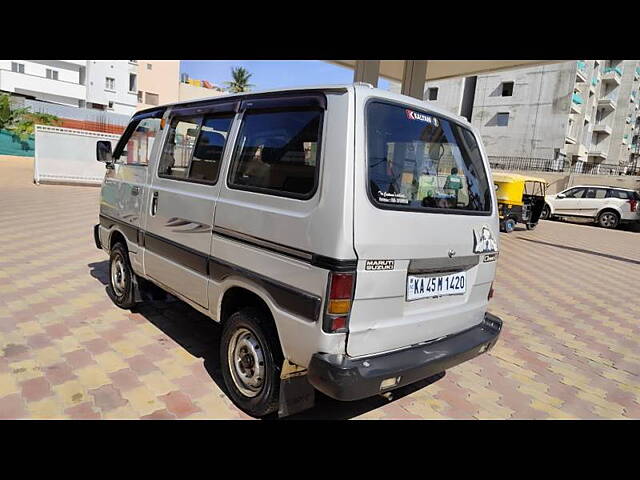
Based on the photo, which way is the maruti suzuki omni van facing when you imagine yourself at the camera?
facing away from the viewer and to the left of the viewer

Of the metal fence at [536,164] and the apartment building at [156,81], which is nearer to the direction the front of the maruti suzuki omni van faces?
the apartment building

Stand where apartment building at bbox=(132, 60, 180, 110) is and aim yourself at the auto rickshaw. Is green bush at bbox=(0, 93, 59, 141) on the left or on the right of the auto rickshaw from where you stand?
right

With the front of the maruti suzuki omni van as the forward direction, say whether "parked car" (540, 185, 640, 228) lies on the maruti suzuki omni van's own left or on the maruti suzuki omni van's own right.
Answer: on the maruti suzuki omni van's own right

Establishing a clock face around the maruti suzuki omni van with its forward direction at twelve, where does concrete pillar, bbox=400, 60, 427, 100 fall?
The concrete pillar is roughly at 2 o'clock from the maruti suzuki omni van.

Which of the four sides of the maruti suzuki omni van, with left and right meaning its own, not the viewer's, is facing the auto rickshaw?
right

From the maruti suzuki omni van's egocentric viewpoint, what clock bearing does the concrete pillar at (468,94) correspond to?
The concrete pillar is roughly at 2 o'clock from the maruti suzuki omni van.

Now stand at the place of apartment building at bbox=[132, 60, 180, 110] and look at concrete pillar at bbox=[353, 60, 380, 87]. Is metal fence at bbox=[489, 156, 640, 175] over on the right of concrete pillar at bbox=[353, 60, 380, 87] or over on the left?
left

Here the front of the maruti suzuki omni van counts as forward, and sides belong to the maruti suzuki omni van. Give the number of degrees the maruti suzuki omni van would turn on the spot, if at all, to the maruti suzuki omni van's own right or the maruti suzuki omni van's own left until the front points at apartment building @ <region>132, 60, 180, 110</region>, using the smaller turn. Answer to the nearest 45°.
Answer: approximately 45° to the maruti suzuki omni van's own right
